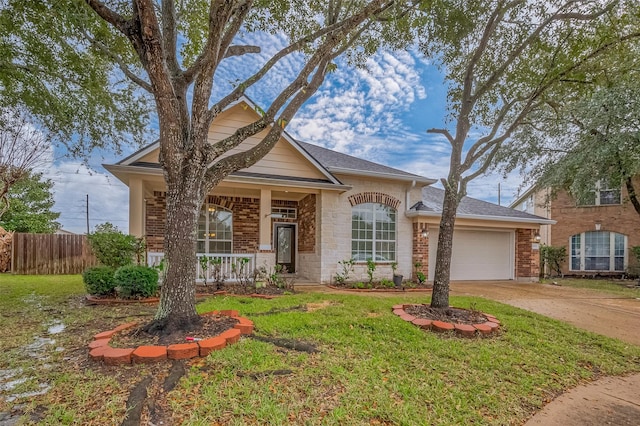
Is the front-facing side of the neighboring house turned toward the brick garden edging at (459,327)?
yes

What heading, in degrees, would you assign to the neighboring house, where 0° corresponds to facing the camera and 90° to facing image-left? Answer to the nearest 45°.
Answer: approximately 0°

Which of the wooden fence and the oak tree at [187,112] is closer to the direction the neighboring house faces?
the oak tree
